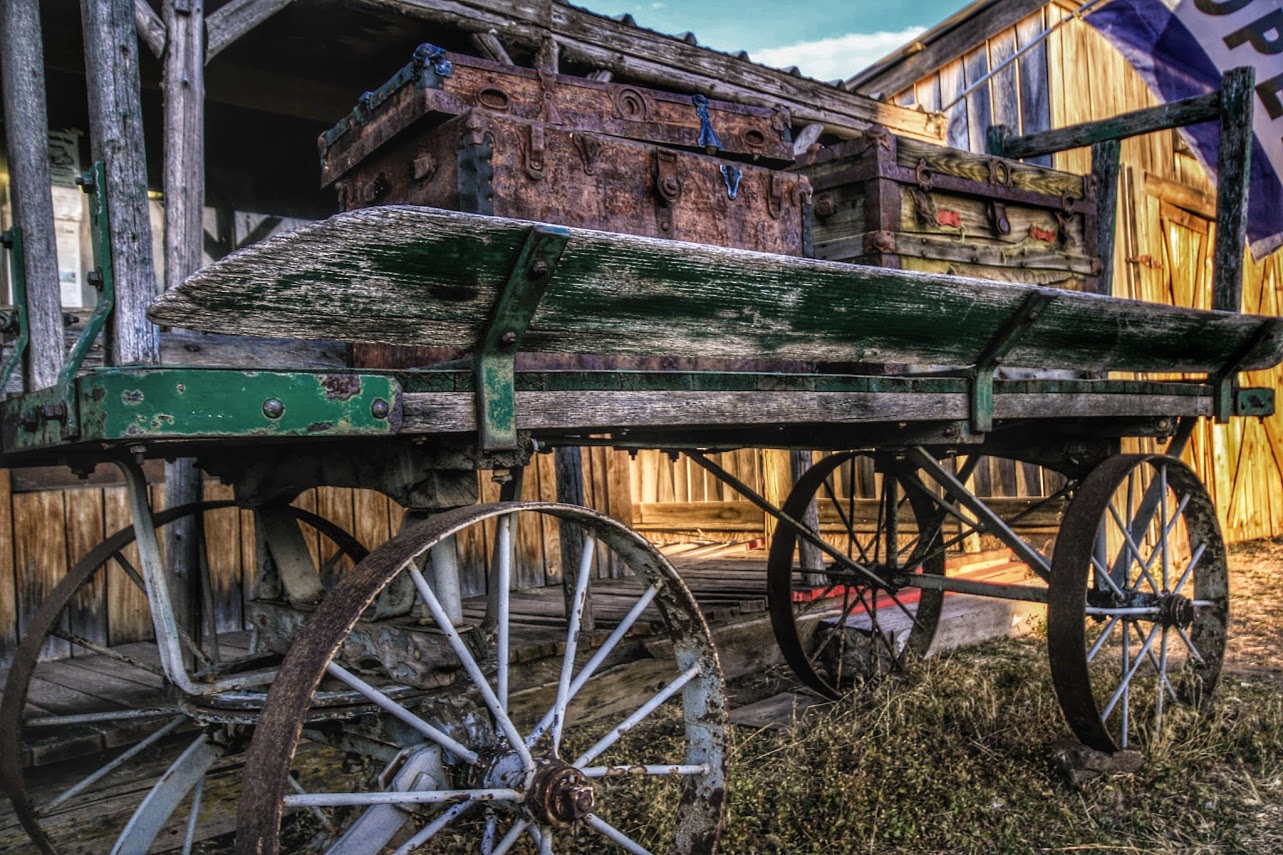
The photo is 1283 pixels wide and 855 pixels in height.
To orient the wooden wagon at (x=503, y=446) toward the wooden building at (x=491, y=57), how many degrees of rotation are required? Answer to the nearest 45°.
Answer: approximately 135° to its right

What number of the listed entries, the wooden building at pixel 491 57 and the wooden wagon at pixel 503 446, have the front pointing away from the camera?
0

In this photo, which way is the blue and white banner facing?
toward the camera

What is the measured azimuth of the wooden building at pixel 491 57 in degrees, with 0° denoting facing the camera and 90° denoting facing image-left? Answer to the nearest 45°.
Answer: approximately 315°

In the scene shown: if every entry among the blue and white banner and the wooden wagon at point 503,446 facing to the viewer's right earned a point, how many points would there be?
0

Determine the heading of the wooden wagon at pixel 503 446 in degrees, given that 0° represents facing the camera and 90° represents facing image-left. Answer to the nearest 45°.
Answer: approximately 45°

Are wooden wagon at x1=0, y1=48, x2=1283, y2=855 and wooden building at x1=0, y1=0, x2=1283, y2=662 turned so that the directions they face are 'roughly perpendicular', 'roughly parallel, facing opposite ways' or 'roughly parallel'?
roughly perpendicular

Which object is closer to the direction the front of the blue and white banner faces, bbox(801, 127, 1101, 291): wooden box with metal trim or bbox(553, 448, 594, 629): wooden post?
the wooden box with metal trim

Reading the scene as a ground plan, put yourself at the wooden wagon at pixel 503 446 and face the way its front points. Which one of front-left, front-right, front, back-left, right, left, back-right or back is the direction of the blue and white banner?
back

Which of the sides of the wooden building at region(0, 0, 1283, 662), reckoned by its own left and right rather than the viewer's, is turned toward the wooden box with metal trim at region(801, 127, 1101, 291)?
front
